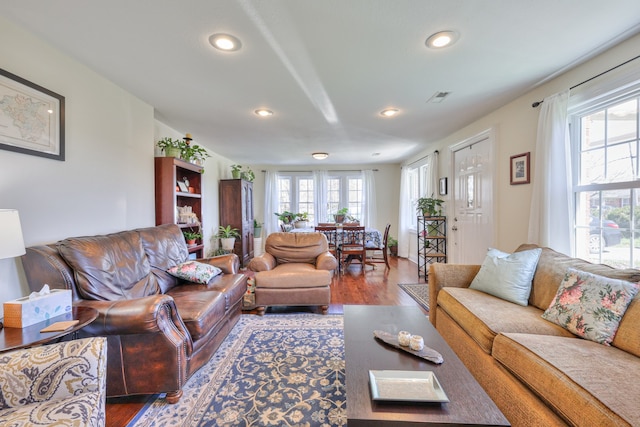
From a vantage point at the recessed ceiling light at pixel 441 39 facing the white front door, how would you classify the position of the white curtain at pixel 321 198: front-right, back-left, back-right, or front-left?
front-left

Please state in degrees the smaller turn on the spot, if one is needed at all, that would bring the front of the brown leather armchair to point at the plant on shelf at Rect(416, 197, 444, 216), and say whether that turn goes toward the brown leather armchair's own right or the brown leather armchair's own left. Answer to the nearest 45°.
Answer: approximately 135° to the brown leather armchair's own left

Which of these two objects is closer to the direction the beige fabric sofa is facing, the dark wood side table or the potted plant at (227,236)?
the dark wood side table

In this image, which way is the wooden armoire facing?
to the viewer's right

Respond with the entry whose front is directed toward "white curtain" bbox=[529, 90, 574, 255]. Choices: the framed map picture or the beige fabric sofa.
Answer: the framed map picture

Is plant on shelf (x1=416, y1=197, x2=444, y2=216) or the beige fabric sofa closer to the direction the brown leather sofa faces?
the beige fabric sofa

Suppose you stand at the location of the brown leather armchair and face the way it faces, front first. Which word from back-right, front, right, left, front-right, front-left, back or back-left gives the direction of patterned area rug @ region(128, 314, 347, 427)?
front

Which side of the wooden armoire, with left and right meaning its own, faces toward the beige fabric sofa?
right

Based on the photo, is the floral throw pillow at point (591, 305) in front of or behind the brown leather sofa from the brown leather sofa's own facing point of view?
in front

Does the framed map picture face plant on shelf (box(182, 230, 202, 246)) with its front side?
no

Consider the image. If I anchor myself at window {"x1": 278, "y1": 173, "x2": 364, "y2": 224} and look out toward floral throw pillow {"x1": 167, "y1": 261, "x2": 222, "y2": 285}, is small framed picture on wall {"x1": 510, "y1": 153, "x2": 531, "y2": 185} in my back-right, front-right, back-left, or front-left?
front-left

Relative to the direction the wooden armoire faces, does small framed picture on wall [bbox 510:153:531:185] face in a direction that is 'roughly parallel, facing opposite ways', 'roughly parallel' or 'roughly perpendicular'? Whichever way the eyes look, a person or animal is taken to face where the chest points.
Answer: roughly parallel, facing opposite ways

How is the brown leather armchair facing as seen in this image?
toward the camera

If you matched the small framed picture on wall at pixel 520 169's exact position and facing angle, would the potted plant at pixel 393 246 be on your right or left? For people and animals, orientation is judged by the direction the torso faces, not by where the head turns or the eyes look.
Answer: on your right

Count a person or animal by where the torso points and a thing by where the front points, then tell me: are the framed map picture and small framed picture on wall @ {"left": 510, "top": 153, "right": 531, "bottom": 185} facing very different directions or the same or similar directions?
very different directions

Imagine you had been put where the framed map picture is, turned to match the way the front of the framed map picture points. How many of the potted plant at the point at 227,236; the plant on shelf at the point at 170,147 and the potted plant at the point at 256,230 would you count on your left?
3

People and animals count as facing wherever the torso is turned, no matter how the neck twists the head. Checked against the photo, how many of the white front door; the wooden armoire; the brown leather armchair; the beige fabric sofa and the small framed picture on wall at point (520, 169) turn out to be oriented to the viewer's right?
1

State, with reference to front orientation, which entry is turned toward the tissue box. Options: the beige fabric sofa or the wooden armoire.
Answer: the beige fabric sofa

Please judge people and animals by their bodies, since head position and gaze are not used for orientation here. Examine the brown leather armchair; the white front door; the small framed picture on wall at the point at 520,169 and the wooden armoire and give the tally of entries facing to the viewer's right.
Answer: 1

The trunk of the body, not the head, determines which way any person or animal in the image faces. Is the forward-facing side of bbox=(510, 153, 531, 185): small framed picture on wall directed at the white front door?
no
